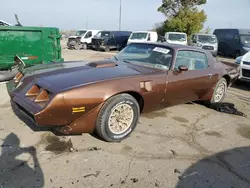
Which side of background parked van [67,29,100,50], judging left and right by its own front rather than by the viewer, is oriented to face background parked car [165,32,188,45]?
left

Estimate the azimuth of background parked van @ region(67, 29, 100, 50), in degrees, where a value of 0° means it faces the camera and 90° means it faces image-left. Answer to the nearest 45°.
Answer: approximately 45°

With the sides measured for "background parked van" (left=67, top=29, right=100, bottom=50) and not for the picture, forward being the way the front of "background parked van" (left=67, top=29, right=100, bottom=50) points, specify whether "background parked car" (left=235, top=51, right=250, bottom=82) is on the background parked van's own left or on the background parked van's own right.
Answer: on the background parked van's own left

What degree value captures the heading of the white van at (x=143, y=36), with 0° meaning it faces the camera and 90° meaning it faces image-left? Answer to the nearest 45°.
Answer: approximately 45°

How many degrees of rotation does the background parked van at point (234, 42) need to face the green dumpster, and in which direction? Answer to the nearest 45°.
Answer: approximately 45° to its right

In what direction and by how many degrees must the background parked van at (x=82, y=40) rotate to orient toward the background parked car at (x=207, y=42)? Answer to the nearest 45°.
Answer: approximately 90° to its left

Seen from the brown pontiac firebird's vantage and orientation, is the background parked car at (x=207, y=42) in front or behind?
behind

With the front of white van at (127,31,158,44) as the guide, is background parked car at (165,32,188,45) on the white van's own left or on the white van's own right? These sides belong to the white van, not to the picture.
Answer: on the white van's own left

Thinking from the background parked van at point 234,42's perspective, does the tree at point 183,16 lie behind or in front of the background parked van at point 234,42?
behind

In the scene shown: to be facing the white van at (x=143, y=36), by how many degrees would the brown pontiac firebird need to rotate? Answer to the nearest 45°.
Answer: approximately 135° to its right
